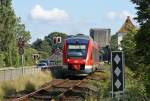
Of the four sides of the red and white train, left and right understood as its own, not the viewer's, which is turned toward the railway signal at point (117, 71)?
front

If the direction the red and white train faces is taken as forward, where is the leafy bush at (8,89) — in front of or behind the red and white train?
in front

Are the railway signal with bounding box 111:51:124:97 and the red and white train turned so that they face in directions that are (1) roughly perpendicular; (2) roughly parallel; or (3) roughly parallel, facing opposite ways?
roughly parallel

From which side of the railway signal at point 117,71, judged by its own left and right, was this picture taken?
front

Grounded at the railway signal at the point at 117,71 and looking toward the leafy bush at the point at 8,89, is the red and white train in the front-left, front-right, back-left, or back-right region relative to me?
front-right

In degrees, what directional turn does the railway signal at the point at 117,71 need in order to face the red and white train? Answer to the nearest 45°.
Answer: approximately 180°

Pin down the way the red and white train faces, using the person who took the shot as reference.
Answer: facing the viewer
